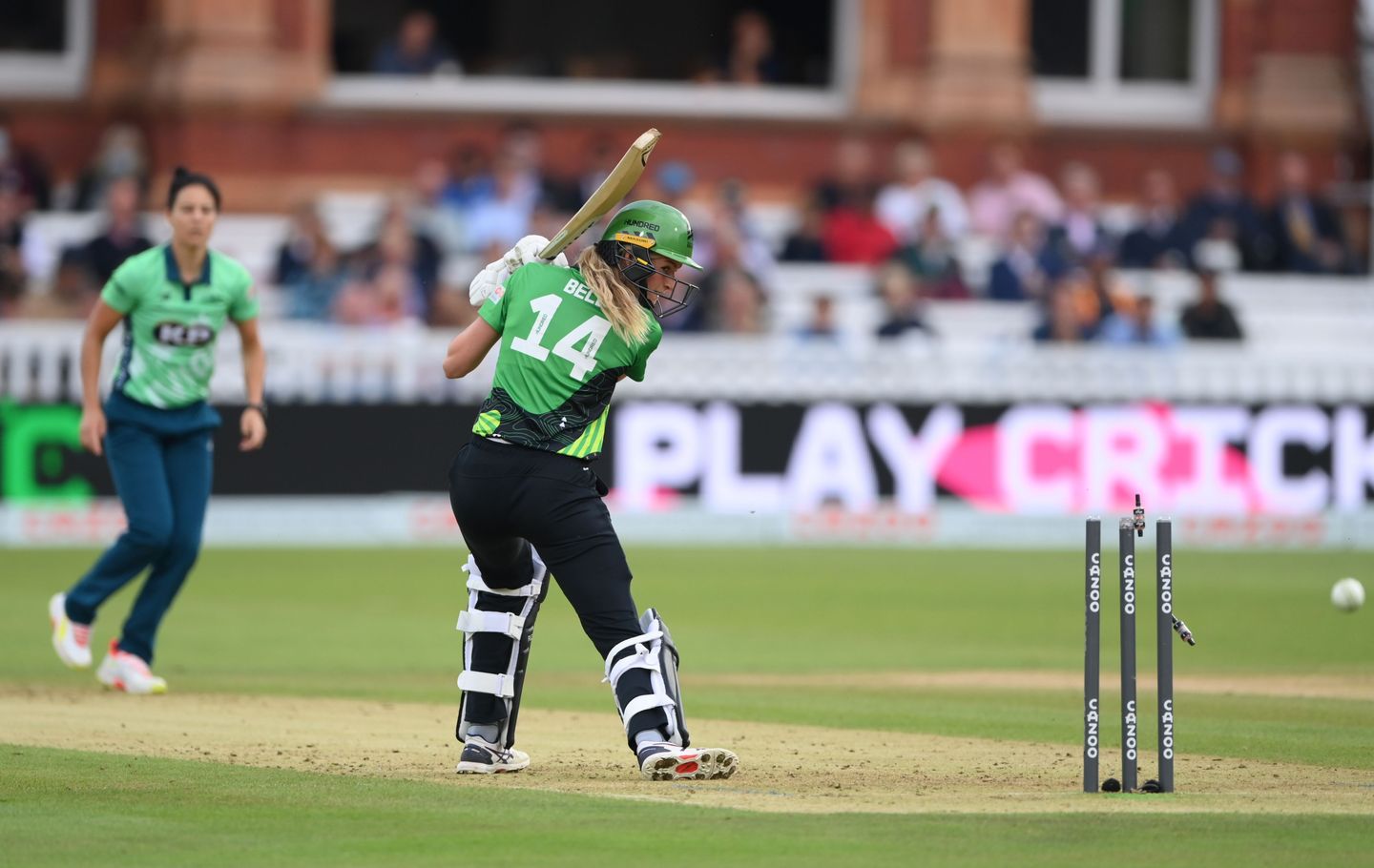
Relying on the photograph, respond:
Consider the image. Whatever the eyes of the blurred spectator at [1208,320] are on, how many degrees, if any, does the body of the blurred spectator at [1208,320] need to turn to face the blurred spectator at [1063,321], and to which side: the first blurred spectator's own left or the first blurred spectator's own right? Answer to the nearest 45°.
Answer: approximately 45° to the first blurred spectator's own right

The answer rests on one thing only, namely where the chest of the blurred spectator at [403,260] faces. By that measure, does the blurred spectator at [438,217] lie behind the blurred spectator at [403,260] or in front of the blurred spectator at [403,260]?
behind

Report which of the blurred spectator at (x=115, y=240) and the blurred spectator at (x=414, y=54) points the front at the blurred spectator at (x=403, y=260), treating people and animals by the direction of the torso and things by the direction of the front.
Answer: the blurred spectator at (x=414, y=54)

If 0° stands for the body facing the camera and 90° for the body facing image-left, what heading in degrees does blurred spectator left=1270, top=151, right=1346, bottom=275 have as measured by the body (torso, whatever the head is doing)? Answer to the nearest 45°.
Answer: approximately 0°

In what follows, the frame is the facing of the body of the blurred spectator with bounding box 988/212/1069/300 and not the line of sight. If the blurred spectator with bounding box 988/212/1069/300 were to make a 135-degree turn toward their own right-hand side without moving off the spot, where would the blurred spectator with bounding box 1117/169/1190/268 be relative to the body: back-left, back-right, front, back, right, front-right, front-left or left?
right

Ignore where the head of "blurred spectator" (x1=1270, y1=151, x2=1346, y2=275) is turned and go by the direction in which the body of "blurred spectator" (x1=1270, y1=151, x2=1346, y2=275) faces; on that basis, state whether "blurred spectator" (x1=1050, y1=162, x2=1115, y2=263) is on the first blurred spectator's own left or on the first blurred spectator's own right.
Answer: on the first blurred spectator's own right

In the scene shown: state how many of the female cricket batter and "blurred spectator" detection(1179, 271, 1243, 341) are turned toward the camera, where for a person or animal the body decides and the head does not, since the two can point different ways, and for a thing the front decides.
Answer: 1

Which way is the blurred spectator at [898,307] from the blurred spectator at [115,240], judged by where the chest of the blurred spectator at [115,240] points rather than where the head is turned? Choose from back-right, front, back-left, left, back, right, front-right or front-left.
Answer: left

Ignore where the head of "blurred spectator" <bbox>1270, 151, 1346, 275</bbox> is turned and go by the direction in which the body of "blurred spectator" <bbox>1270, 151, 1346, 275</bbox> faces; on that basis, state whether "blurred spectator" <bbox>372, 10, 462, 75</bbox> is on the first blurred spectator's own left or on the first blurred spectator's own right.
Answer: on the first blurred spectator's own right

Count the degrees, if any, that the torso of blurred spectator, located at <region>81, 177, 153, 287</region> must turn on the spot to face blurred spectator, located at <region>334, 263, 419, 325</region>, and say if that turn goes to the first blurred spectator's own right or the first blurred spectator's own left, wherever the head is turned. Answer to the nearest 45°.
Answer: approximately 90° to the first blurred spectator's own left

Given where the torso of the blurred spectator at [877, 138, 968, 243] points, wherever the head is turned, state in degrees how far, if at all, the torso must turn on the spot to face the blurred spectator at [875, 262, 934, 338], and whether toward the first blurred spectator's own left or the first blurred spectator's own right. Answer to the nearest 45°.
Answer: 0° — they already face them
